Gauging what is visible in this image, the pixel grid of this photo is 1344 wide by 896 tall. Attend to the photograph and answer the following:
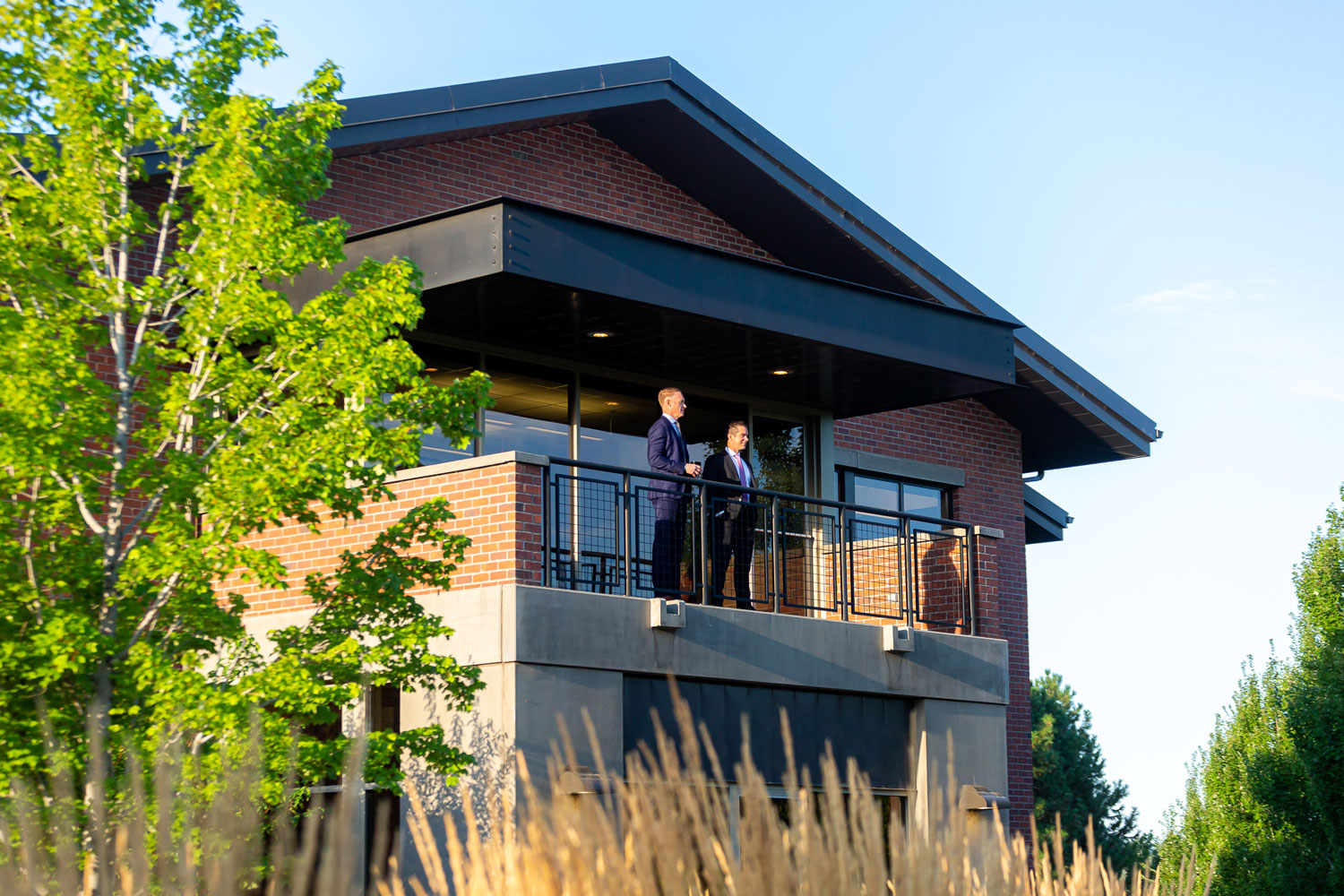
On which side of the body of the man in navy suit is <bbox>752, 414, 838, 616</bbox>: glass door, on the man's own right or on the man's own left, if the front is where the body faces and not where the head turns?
on the man's own left

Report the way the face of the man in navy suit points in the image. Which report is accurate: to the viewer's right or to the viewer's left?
to the viewer's right

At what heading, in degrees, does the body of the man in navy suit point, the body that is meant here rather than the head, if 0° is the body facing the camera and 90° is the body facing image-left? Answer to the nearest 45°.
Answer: approximately 270°

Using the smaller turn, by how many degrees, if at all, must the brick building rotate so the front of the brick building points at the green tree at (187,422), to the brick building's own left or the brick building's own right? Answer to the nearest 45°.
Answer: approximately 90° to the brick building's own right

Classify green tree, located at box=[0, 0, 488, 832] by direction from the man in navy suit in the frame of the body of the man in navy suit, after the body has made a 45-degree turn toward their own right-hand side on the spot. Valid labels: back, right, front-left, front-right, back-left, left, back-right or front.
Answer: right

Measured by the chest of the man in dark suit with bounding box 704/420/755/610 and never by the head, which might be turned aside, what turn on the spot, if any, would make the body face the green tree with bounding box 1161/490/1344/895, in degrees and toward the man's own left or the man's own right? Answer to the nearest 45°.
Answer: approximately 90° to the man's own left

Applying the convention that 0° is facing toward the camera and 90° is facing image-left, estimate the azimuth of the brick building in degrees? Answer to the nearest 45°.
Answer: approximately 315°

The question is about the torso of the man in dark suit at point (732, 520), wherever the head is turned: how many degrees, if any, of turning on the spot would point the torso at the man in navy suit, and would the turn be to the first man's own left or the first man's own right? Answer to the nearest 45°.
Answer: approximately 90° to the first man's own right
